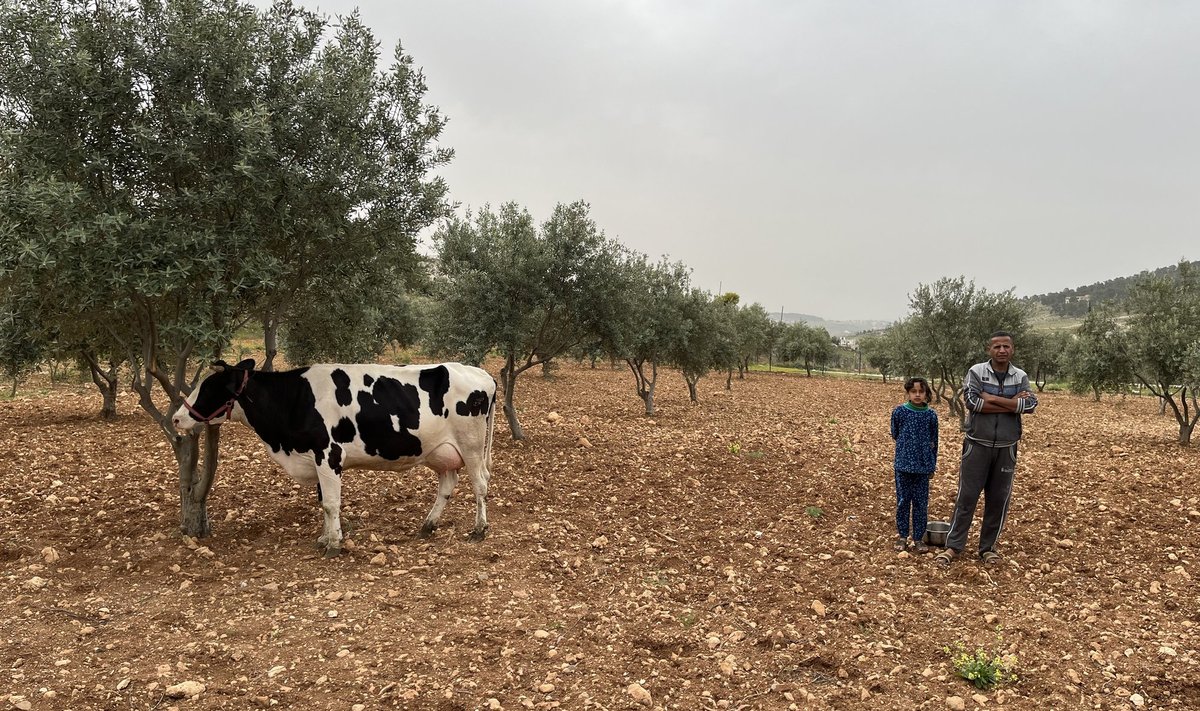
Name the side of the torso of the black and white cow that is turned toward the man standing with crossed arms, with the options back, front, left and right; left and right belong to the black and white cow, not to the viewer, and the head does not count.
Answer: back

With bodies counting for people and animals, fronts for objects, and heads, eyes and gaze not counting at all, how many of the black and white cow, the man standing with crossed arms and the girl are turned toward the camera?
2

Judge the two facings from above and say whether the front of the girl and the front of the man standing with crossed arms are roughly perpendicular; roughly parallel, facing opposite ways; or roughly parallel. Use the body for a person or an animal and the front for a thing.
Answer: roughly parallel

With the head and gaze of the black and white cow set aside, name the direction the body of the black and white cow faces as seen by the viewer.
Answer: to the viewer's left

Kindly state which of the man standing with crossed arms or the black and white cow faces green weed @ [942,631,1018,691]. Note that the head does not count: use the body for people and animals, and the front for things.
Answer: the man standing with crossed arms

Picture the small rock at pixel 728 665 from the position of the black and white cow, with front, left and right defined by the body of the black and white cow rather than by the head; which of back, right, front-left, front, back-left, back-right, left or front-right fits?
back-left

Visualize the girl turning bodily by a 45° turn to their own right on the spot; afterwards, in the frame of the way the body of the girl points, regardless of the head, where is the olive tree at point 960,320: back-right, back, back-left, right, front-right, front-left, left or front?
back-right

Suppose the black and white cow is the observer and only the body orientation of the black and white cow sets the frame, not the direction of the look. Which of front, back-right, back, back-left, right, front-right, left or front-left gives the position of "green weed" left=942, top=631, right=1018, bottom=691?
back-left

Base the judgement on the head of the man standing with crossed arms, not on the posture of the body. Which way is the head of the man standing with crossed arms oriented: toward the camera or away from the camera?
toward the camera

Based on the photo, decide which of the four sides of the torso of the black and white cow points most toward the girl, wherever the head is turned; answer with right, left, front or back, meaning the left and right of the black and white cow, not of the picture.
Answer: back

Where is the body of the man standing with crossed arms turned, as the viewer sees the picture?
toward the camera

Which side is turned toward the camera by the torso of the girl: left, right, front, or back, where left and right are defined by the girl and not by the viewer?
front

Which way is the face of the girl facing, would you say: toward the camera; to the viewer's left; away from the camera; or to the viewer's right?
toward the camera
